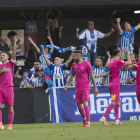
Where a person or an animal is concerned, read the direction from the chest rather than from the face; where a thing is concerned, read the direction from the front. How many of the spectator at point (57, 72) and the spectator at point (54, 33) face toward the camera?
2

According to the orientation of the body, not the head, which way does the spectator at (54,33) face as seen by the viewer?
toward the camera

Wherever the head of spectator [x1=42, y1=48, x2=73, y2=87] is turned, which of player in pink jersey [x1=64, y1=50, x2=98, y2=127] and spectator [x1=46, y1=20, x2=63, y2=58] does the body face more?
the player in pink jersey

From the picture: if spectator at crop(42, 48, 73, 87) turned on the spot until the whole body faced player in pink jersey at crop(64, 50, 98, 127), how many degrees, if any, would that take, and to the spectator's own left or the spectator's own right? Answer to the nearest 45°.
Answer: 0° — they already face them

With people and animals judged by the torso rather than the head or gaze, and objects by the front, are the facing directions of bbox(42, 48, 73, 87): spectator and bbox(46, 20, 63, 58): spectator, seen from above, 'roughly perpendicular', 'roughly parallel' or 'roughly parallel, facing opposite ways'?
roughly parallel

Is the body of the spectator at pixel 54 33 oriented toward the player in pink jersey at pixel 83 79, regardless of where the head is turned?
yes

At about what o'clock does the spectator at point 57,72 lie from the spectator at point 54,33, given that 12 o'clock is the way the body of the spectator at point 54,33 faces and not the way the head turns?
the spectator at point 57,72 is roughly at 12 o'clock from the spectator at point 54,33.

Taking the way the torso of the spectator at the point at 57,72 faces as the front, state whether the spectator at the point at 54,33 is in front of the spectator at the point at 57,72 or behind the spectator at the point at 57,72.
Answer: behind
